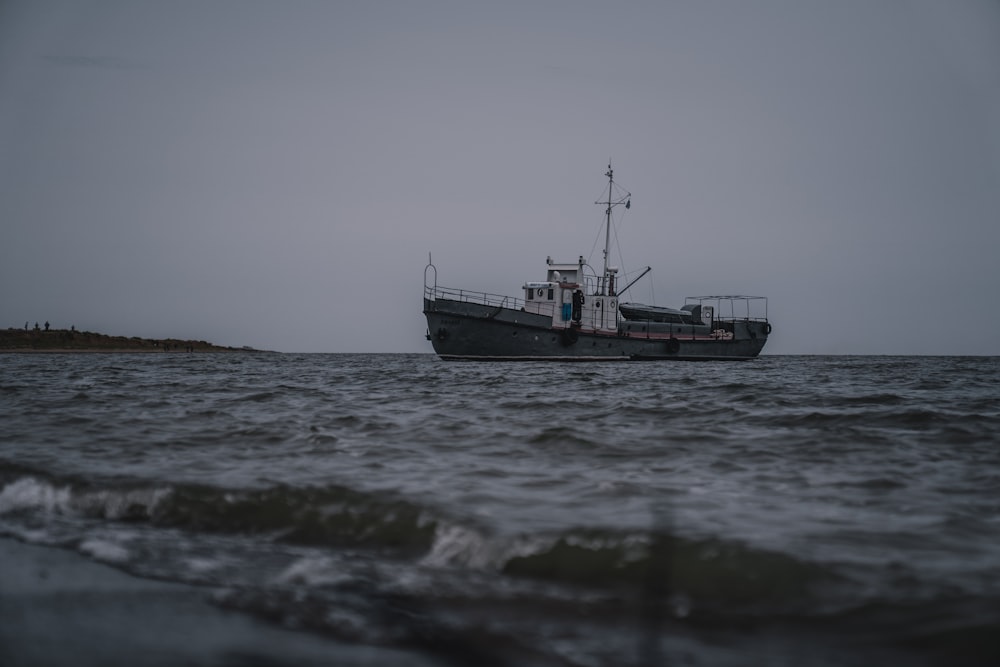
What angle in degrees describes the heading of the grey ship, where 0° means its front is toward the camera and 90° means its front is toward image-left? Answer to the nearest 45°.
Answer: approximately 90°
